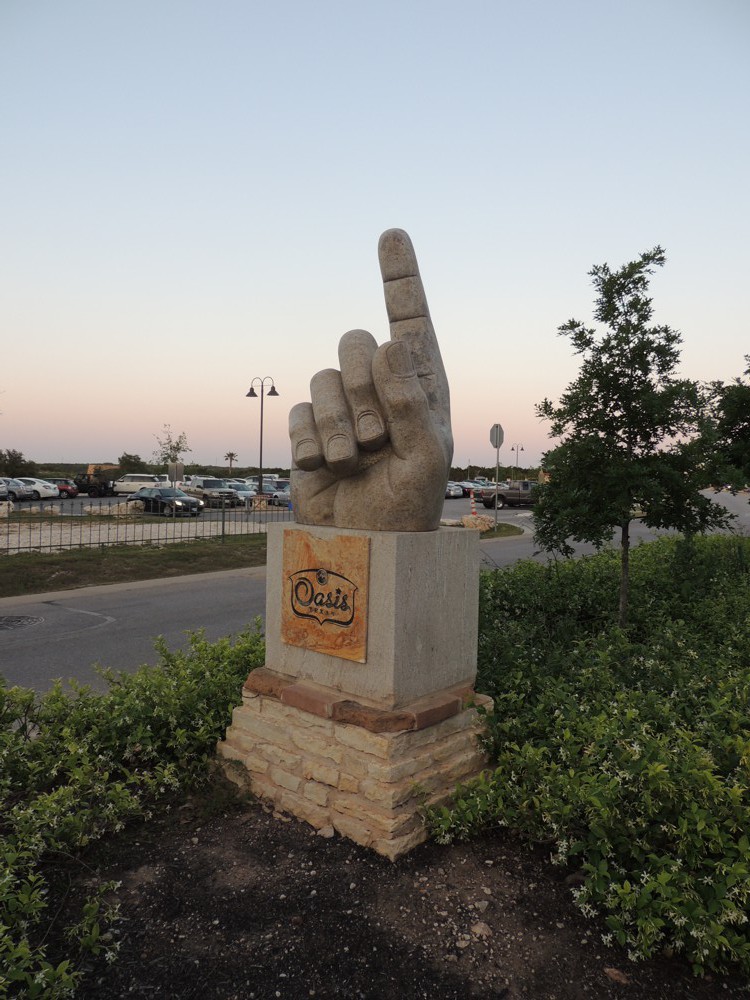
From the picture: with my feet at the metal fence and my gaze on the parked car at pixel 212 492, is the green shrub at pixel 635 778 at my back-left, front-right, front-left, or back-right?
back-right

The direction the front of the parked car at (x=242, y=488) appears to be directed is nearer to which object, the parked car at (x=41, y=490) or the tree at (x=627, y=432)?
the tree

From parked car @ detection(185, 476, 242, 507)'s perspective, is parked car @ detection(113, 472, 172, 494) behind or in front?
behind

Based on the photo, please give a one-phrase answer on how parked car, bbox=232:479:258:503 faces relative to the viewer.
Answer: facing the viewer and to the right of the viewer

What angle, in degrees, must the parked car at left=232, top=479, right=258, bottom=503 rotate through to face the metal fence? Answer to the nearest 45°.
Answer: approximately 45° to its right

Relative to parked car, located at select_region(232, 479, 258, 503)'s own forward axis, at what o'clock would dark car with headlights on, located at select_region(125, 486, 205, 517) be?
dark car with headlights on, located at select_region(125, 486, 205, 517) is roughly at 2 o'clock from parked car, located at select_region(232, 479, 258, 503).

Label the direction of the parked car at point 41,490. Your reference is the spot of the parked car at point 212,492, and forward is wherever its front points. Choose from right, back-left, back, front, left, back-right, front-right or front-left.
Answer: back-right
